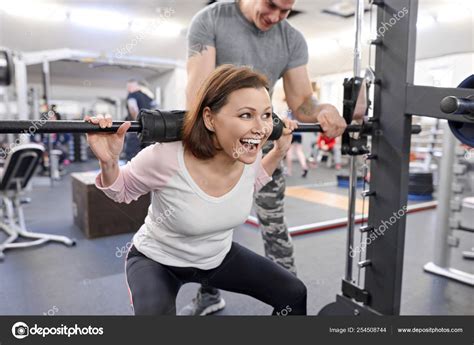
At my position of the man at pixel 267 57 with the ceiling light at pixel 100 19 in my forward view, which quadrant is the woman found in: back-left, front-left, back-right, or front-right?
back-left

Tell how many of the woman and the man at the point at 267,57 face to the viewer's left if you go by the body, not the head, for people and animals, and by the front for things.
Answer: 0

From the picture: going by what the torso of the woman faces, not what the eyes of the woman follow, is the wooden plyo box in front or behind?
behind

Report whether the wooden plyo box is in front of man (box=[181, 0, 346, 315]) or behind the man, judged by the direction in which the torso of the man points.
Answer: behind

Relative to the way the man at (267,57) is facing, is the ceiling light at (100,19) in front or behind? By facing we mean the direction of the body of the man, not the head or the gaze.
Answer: behind

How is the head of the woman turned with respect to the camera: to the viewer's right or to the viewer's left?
to the viewer's right

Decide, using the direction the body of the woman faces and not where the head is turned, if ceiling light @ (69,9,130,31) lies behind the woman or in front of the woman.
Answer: behind

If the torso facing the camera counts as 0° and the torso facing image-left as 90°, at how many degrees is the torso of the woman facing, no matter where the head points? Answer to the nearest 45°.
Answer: approximately 315°

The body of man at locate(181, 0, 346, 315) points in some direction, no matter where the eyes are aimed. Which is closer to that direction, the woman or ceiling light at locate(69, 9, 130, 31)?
the woman

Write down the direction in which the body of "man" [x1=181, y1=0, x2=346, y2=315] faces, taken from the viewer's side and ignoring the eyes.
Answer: toward the camera

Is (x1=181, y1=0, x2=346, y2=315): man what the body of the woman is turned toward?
no
